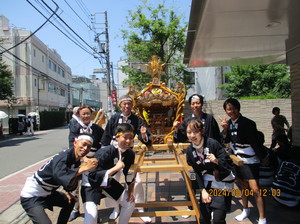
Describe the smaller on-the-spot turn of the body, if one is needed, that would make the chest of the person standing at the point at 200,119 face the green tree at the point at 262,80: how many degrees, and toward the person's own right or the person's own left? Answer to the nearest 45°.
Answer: approximately 180°

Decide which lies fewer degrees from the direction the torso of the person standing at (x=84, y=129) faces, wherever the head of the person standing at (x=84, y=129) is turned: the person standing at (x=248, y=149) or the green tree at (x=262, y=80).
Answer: the person standing

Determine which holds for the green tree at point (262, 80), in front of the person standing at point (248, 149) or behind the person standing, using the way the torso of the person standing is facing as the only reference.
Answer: behind

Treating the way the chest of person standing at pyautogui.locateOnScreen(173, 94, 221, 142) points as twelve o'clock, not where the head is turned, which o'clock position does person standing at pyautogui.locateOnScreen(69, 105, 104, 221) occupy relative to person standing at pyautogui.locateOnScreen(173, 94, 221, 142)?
person standing at pyautogui.locateOnScreen(69, 105, 104, 221) is roughly at 3 o'clock from person standing at pyautogui.locateOnScreen(173, 94, 221, 142).

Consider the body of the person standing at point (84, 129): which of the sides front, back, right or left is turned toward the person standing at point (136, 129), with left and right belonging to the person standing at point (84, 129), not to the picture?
left

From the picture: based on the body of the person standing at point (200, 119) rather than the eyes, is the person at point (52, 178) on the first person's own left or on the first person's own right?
on the first person's own right

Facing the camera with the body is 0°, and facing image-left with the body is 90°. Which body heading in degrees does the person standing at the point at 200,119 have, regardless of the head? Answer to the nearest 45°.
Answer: approximately 0°

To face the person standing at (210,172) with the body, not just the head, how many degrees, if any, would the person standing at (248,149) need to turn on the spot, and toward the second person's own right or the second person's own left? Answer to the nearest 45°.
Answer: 0° — they already face them

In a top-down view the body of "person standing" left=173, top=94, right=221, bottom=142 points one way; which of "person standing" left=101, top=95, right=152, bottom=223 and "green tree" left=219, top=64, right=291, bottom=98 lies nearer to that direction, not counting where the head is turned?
the person standing

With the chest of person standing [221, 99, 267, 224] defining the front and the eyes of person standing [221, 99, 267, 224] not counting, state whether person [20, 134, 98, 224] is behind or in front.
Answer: in front

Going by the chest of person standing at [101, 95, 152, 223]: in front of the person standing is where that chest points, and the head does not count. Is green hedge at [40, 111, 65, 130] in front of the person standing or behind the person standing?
behind

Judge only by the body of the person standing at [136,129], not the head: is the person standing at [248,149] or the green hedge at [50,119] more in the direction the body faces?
the person standing
